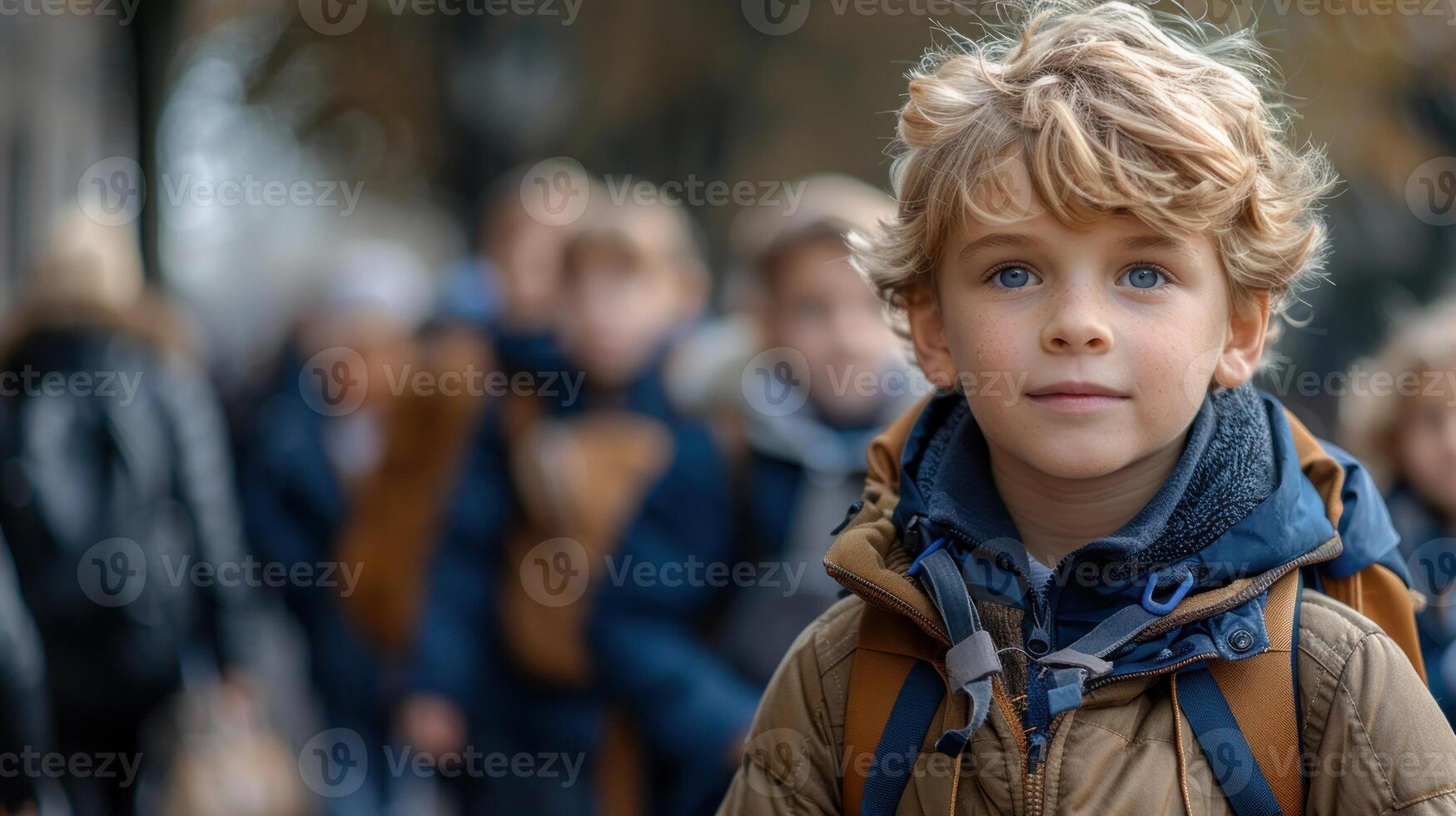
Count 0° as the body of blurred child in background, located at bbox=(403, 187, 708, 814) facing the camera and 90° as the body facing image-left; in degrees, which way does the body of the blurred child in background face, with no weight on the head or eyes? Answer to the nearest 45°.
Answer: approximately 0°

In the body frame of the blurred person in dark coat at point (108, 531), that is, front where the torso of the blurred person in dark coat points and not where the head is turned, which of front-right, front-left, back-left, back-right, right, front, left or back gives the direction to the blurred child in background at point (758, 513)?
back-right

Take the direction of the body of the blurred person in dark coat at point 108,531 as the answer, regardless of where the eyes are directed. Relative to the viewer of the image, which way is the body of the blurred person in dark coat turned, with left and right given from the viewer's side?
facing away from the viewer

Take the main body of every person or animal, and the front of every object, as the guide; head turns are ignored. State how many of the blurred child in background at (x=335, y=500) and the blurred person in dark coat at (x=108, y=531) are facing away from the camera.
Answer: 1

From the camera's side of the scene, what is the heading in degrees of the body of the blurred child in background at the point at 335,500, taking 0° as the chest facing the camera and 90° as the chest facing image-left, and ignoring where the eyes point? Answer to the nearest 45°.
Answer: approximately 315°

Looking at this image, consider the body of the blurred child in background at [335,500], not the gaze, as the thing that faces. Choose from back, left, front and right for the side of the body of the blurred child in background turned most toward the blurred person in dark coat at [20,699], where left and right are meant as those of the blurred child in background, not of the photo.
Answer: right

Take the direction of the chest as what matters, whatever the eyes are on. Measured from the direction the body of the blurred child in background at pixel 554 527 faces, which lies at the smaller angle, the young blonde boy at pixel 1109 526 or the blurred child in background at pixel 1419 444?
the young blonde boy

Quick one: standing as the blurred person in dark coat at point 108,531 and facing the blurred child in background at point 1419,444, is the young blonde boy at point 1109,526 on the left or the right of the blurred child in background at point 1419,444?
right

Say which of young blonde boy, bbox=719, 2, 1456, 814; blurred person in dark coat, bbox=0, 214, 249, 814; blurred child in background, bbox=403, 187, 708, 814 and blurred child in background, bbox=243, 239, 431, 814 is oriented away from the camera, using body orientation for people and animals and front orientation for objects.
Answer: the blurred person in dark coat

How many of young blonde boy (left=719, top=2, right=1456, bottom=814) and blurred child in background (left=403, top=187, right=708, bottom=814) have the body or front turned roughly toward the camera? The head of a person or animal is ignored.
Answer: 2

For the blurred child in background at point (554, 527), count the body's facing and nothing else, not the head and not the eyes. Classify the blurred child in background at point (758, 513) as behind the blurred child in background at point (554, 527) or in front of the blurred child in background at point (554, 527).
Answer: in front

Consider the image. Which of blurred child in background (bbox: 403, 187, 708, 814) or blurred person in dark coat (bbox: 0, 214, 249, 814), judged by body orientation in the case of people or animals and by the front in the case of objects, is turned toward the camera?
the blurred child in background

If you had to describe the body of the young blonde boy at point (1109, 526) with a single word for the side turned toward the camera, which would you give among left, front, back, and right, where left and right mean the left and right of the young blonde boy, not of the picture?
front

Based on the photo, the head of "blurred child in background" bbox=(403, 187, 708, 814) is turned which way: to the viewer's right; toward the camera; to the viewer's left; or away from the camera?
toward the camera

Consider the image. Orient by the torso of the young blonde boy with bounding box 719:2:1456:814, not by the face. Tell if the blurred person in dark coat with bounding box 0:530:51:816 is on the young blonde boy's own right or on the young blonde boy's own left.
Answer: on the young blonde boy's own right

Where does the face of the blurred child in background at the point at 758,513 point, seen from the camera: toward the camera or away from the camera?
toward the camera

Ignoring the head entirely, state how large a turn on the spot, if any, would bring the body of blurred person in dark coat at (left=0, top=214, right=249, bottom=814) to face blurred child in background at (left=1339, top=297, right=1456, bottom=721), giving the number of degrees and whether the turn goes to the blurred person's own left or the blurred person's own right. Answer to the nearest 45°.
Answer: approximately 135° to the blurred person's own right
